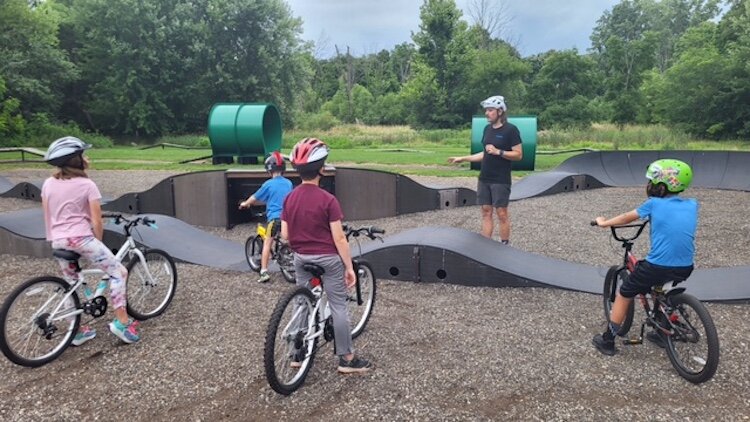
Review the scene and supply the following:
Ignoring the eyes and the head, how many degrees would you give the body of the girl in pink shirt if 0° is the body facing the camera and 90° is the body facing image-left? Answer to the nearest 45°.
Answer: approximately 225°

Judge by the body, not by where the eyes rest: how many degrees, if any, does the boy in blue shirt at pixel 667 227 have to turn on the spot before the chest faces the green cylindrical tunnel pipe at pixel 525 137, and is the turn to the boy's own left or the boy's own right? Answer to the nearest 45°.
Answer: approximately 45° to the boy's own right

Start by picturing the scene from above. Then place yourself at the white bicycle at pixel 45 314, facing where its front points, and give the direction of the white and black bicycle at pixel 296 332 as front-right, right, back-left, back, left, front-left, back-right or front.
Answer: right

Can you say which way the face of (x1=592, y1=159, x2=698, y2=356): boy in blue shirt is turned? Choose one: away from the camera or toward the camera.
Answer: away from the camera

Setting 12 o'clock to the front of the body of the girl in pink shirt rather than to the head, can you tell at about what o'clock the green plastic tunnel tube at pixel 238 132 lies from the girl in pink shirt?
The green plastic tunnel tube is roughly at 11 o'clock from the girl in pink shirt.

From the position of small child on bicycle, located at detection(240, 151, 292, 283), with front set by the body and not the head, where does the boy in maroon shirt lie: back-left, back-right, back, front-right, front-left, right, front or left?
back-left

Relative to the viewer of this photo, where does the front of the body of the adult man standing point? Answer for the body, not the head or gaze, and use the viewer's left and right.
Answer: facing the viewer and to the left of the viewer

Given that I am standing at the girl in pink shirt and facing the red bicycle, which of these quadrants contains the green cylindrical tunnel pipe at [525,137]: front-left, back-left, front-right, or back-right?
front-left

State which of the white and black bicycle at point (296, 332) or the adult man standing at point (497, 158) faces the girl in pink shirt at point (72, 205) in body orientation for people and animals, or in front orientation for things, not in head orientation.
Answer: the adult man standing

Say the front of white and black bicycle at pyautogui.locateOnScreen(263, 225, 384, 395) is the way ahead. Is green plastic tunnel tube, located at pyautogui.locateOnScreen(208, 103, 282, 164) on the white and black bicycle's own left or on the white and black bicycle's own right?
on the white and black bicycle's own left

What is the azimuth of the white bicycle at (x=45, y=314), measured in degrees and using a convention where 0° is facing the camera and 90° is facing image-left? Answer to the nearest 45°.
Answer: approximately 225°

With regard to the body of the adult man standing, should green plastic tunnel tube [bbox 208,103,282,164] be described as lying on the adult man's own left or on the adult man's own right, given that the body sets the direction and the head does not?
on the adult man's own right

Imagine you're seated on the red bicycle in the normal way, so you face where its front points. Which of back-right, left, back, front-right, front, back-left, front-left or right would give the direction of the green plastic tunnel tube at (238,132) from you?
front

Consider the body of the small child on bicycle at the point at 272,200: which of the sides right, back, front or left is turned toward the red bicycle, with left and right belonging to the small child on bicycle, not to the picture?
back

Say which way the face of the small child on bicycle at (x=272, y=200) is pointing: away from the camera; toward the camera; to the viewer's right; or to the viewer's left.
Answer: away from the camera
